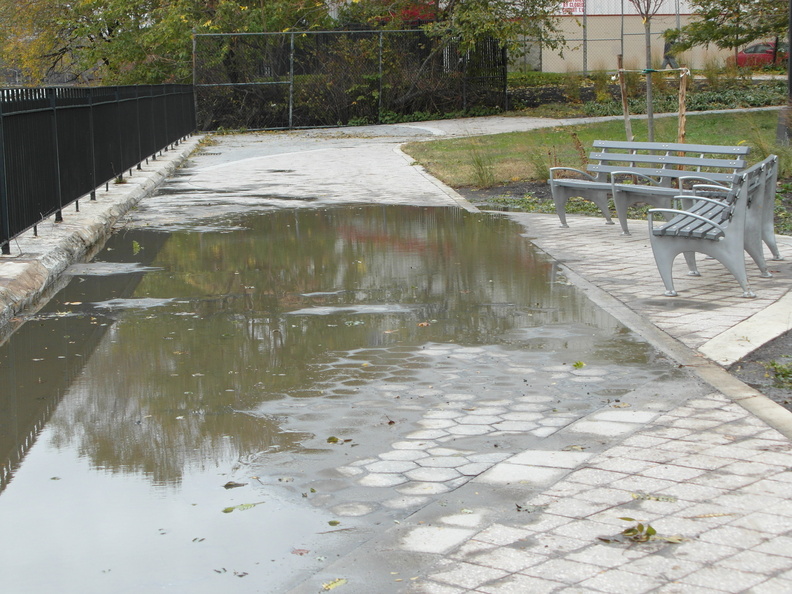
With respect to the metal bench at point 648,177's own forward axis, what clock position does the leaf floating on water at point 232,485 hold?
The leaf floating on water is roughly at 11 o'clock from the metal bench.

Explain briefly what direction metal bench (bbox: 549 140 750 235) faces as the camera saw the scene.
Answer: facing the viewer and to the left of the viewer

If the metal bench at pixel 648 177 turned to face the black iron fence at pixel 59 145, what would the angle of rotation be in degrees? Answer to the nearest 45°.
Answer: approximately 45° to its right

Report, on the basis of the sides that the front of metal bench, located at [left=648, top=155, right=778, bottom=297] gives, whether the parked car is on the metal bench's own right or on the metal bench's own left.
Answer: on the metal bench's own right

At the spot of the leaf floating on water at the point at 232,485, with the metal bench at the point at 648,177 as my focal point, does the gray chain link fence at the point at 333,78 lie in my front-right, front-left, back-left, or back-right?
front-left

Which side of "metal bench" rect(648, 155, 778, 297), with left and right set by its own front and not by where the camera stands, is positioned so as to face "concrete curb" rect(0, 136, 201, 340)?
front

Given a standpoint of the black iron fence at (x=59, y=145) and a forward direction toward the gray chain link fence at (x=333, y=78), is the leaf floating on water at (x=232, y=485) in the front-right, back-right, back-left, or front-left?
back-right

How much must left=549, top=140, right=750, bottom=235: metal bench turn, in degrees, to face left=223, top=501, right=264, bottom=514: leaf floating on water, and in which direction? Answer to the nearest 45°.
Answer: approximately 45° to its left

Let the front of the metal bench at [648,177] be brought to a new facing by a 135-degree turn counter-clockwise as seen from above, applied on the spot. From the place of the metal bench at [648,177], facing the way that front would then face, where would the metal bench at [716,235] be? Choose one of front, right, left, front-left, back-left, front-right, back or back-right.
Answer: right

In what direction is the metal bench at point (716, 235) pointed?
to the viewer's left

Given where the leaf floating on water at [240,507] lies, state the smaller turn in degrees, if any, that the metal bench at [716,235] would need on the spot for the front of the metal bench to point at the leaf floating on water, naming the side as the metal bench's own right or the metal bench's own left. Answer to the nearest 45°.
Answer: approximately 90° to the metal bench's own left
